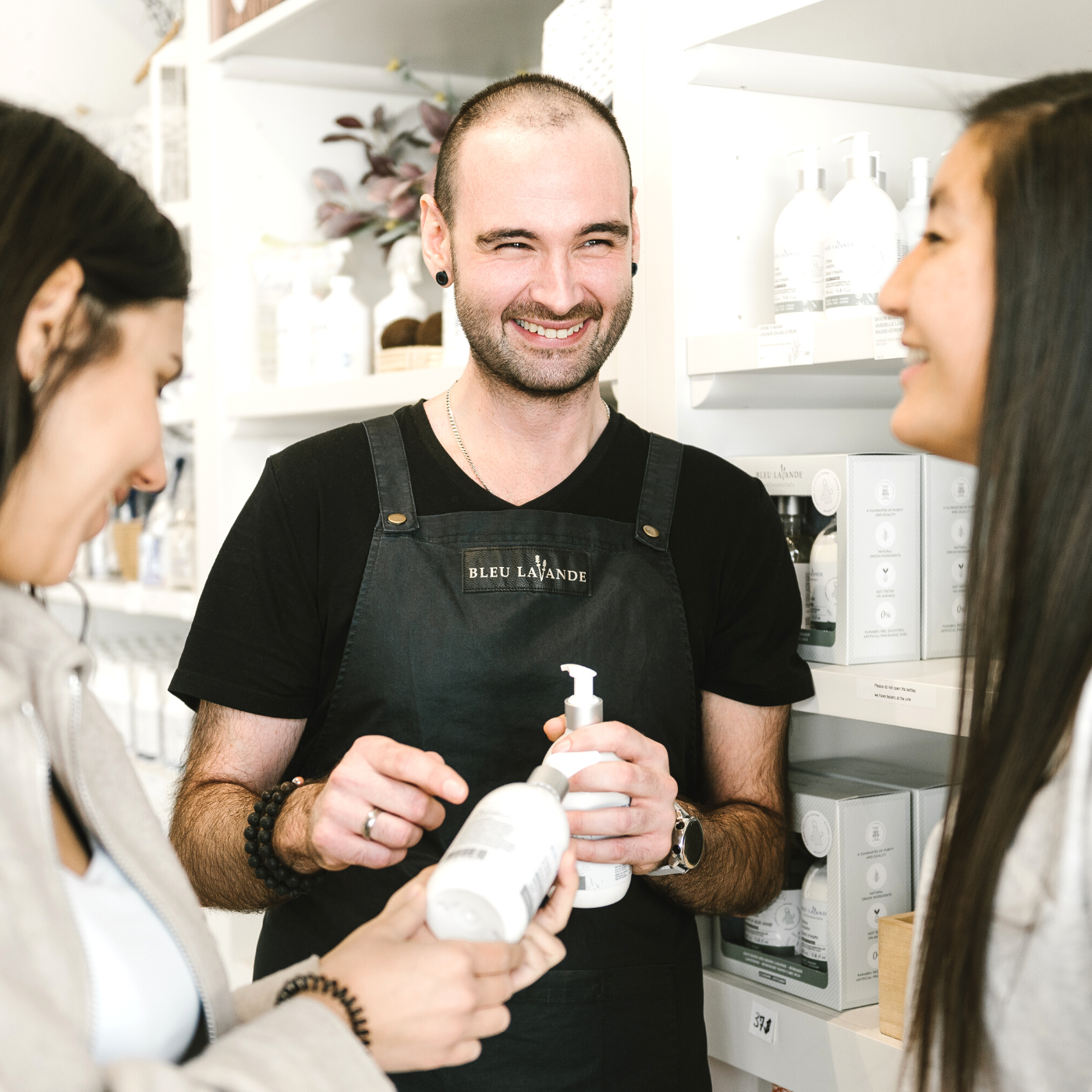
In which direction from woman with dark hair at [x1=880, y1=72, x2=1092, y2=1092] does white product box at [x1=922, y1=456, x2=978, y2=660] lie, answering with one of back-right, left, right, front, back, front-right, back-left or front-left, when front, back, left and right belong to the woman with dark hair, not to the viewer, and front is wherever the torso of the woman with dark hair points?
right

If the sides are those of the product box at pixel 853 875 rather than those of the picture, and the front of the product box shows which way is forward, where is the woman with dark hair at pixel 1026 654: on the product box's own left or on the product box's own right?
on the product box's own left

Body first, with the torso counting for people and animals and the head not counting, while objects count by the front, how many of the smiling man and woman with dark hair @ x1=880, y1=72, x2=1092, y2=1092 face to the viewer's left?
1

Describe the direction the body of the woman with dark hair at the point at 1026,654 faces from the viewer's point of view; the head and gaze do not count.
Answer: to the viewer's left

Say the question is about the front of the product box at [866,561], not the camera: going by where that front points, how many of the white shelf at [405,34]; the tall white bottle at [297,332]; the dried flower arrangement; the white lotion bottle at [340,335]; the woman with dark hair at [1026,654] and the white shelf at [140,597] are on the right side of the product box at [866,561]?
5

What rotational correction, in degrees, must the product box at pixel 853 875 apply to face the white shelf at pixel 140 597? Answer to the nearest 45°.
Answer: approximately 90° to its right

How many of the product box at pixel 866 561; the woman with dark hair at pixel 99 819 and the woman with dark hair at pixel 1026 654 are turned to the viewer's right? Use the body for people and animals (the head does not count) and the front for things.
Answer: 1

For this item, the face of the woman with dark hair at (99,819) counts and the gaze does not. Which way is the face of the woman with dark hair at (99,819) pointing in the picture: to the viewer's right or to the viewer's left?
to the viewer's right

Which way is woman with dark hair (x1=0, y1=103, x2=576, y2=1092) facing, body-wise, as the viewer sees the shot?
to the viewer's right

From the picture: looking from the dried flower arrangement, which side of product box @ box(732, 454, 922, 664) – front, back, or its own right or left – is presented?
right

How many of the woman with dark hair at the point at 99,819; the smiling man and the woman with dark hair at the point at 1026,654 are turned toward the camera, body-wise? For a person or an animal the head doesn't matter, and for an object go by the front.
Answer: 1

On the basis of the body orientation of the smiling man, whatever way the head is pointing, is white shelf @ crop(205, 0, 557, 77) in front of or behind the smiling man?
behind

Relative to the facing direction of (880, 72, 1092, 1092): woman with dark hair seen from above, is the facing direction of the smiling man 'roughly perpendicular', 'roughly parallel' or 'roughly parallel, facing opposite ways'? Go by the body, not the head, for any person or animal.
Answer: roughly perpendicular

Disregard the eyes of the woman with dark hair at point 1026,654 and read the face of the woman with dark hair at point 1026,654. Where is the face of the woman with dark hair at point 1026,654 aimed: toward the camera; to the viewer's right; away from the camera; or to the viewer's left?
to the viewer's left
